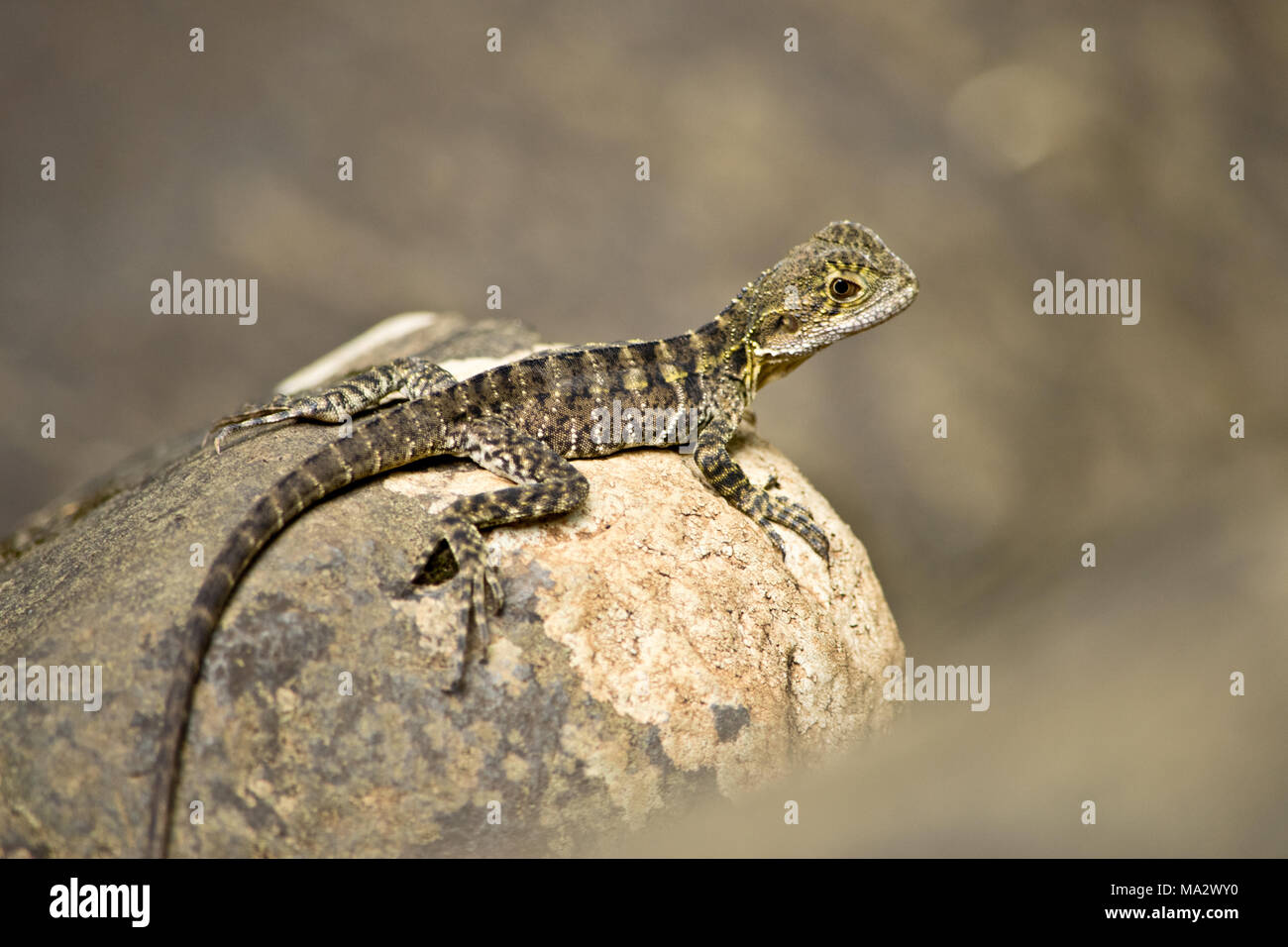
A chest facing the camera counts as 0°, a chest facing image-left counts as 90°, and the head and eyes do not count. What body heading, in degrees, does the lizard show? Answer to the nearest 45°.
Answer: approximately 270°
